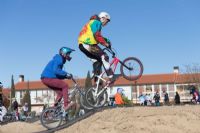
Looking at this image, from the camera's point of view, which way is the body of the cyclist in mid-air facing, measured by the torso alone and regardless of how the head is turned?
to the viewer's right

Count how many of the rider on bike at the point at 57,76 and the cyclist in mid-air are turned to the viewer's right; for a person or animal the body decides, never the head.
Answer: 2

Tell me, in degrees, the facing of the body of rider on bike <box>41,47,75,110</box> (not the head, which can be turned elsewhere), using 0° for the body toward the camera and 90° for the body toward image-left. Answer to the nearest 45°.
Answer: approximately 270°

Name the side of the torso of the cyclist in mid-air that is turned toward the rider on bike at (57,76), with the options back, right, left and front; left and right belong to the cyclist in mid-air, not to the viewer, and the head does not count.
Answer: back
